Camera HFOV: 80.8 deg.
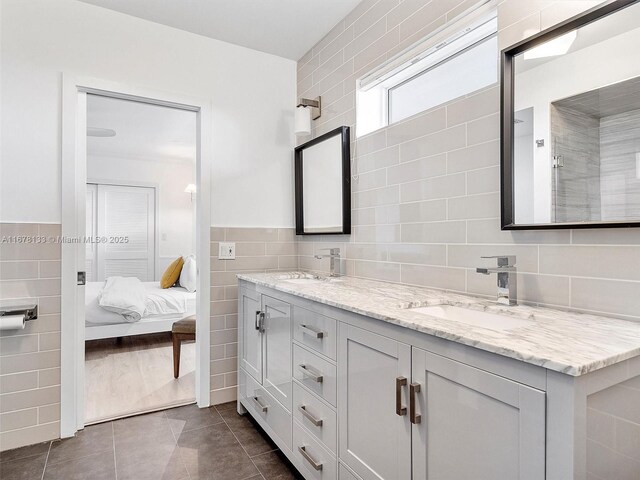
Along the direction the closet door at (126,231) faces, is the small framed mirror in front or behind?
in front

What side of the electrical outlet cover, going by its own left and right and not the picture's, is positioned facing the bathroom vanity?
front

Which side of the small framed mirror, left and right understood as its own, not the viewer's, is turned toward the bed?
right

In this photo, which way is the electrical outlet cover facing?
toward the camera

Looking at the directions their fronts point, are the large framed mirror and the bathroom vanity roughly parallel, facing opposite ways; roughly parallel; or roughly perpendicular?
roughly parallel

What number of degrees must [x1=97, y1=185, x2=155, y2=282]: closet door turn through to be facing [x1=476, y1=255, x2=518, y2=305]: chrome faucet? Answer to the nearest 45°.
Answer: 0° — it already faces it

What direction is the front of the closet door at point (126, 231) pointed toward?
toward the camera

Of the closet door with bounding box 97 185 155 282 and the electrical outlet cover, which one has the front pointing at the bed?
the closet door

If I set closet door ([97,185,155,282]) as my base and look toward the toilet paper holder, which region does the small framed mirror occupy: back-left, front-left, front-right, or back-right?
front-left

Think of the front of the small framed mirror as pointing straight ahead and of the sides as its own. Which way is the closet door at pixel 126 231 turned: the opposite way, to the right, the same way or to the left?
to the left

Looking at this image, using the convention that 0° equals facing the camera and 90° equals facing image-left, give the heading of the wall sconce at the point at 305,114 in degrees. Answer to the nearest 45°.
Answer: approximately 45°

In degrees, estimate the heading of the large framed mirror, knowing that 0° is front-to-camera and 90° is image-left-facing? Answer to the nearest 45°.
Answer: approximately 45°

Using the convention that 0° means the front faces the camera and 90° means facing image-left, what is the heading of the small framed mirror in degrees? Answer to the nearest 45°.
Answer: approximately 45°

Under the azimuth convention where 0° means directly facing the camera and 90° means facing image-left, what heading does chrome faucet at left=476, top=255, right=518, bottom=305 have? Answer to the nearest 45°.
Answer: approximately 45°

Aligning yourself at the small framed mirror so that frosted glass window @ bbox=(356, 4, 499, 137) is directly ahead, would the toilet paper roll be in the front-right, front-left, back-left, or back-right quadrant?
back-right

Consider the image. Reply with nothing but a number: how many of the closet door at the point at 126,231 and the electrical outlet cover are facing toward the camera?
2

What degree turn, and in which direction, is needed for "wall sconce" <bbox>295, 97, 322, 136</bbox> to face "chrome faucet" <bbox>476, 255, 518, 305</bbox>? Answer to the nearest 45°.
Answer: approximately 90° to its left
